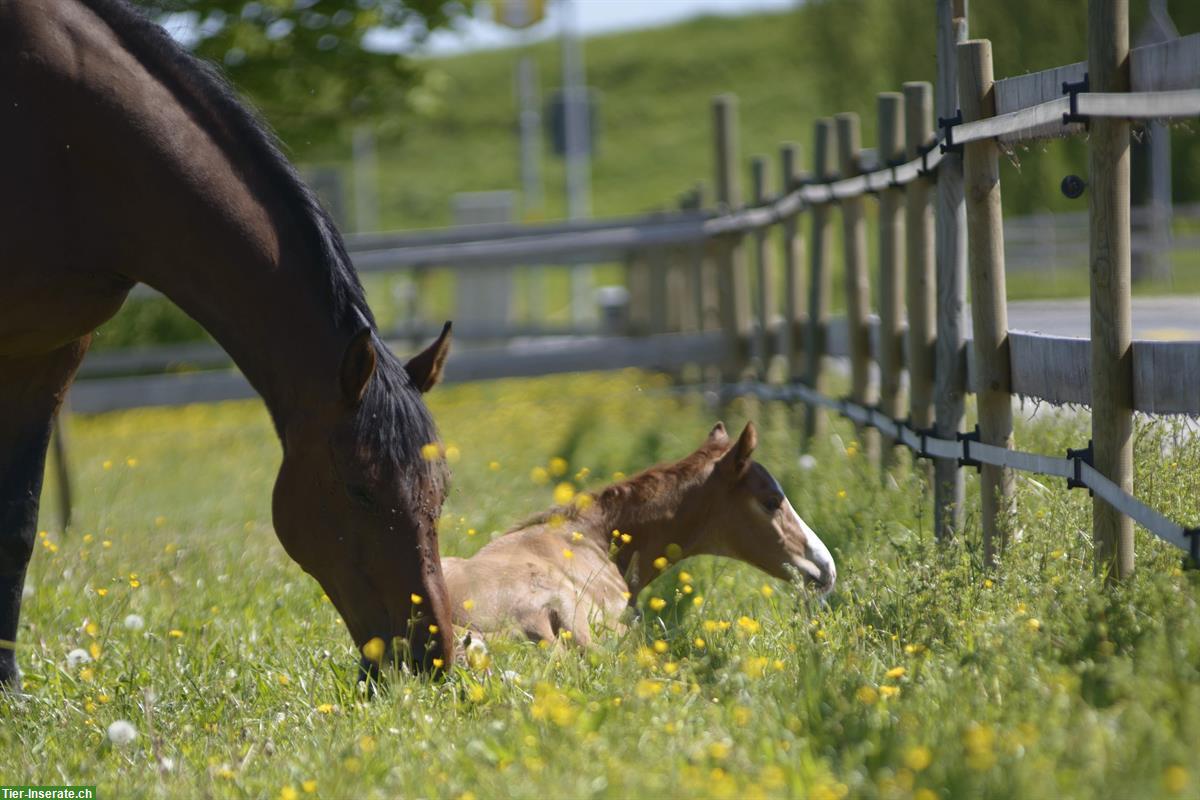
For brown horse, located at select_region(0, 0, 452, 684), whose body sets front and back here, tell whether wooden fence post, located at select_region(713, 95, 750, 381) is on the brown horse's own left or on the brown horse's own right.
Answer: on the brown horse's own left

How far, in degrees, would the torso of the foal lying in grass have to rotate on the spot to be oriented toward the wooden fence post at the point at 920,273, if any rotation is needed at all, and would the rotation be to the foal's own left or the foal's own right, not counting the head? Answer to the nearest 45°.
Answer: approximately 45° to the foal's own left

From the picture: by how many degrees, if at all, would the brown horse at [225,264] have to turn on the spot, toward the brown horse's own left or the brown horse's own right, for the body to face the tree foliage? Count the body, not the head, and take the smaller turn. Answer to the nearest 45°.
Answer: approximately 90° to the brown horse's own left

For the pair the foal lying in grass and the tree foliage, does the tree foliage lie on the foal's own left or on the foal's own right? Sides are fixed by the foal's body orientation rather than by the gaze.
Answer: on the foal's own left

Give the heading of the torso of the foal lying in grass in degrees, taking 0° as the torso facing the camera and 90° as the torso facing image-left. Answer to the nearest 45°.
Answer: approximately 270°

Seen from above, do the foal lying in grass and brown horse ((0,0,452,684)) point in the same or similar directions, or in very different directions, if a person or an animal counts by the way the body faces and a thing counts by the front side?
same or similar directions

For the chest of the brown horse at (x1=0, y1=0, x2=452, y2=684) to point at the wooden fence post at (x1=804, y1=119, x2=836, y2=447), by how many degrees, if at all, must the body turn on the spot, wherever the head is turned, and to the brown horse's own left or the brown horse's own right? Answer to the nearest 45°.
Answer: approximately 45° to the brown horse's own left

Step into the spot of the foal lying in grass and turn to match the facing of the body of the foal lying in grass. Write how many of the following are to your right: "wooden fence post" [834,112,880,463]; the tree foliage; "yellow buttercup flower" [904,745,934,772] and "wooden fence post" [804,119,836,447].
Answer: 1

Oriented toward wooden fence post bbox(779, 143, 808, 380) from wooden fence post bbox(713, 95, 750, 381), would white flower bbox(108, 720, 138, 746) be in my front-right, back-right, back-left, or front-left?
front-right

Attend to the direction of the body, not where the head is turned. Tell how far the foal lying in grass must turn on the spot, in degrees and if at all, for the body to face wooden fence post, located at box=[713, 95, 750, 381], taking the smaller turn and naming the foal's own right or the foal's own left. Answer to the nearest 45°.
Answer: approximately 90° to the foal's own left

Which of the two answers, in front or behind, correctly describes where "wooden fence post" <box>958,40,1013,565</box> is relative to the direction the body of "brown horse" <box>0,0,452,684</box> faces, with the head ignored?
in front

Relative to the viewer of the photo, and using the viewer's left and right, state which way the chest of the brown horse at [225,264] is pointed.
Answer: facing to the right of the viewer

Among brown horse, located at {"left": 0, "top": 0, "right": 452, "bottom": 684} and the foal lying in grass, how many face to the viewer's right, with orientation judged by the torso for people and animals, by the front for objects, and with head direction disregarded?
2

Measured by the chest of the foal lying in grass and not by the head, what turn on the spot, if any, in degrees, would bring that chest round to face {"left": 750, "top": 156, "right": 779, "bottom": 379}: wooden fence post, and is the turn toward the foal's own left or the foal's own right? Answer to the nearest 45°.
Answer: approximately 90° to the foal's own left

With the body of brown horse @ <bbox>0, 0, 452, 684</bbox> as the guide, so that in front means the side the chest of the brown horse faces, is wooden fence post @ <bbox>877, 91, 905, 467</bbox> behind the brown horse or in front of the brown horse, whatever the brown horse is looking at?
in front
